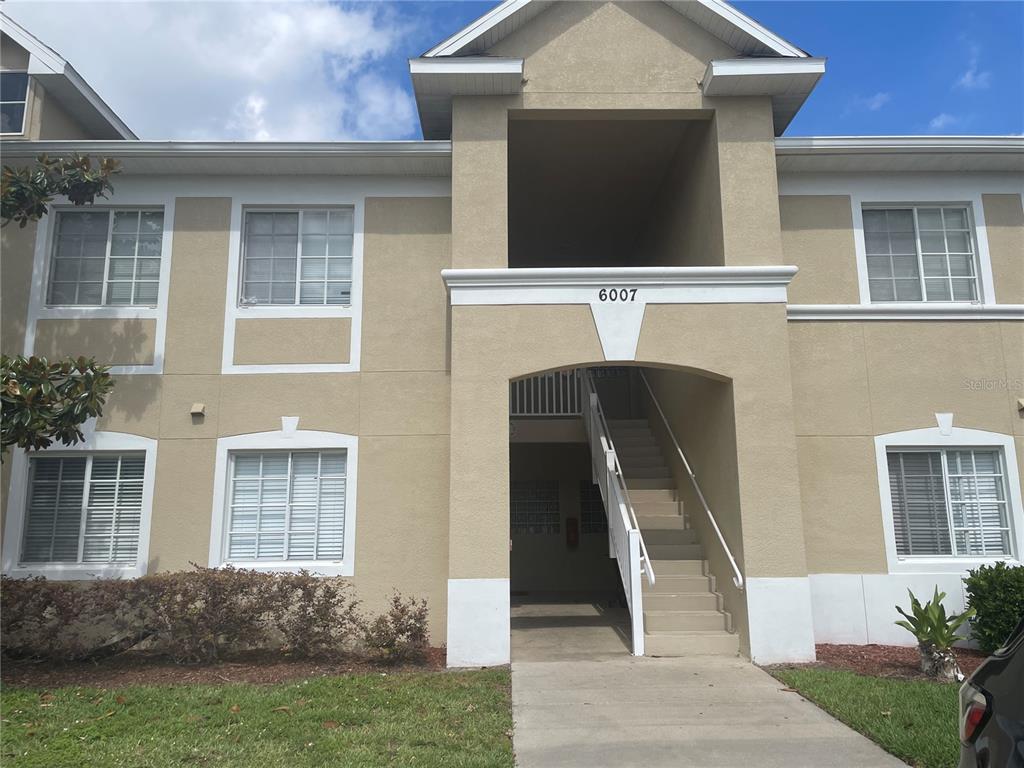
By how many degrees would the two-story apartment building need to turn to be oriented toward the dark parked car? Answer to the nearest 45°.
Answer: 0° — it already faces it

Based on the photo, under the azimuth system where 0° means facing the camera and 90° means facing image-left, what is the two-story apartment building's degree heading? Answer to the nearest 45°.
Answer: approximately 0°

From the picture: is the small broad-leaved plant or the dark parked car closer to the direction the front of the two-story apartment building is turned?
the dark parked car

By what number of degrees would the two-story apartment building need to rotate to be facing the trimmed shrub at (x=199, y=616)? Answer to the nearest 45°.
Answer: approximately 90° to its right

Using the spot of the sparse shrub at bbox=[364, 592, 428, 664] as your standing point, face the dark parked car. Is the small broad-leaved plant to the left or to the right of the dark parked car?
left
